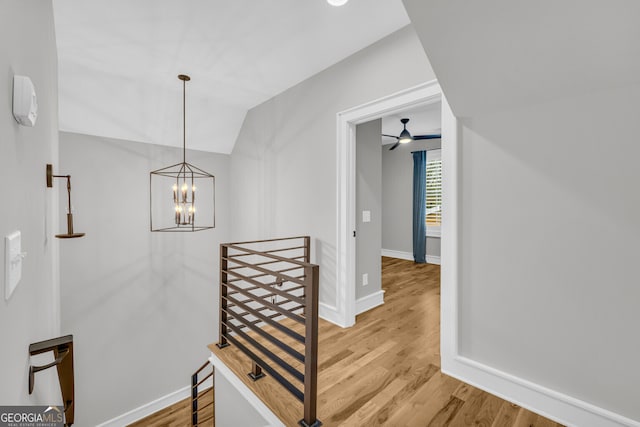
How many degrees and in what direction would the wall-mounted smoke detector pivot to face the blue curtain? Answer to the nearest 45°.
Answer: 0° — it already faces it

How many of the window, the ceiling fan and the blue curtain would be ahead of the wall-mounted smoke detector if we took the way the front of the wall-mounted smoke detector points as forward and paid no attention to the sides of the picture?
3

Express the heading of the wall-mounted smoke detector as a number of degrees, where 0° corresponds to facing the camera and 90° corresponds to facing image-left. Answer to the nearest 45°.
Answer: approximately 270°

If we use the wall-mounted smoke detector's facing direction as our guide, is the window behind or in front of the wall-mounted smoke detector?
in front
